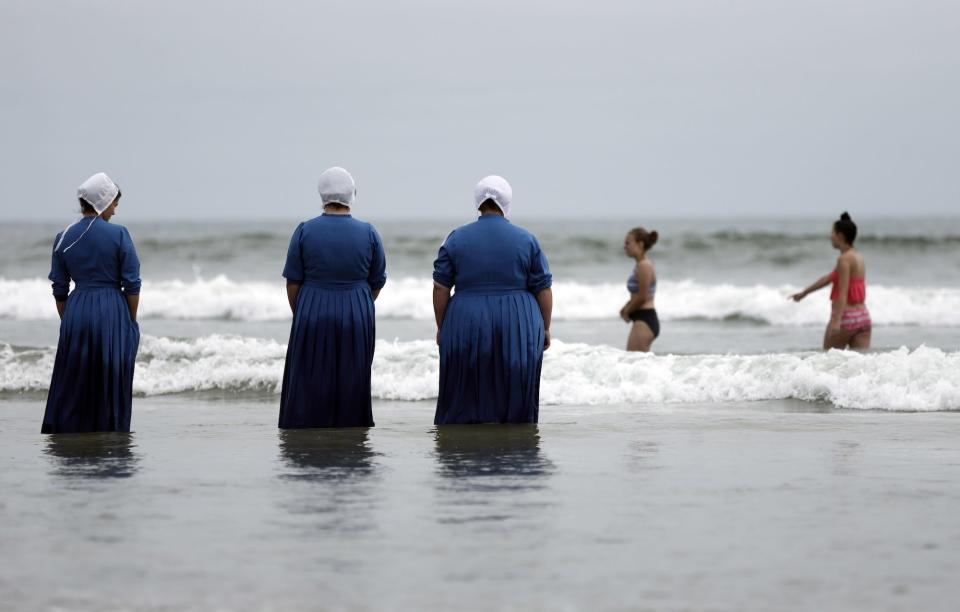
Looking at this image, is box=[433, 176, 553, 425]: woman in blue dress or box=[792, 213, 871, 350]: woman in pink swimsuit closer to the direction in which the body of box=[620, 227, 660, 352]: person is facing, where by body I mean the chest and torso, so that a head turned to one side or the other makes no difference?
the woman in blue dress

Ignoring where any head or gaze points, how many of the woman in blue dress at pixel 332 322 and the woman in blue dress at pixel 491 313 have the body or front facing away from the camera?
2

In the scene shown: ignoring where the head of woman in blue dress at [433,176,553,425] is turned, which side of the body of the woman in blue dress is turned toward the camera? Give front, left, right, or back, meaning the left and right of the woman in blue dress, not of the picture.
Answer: back

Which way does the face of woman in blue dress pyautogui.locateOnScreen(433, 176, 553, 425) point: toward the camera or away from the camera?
away from the camera

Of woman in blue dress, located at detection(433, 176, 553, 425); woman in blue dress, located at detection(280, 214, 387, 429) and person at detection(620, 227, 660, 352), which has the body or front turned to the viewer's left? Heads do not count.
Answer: the person

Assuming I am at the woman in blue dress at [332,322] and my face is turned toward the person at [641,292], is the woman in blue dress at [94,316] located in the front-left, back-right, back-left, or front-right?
back-left

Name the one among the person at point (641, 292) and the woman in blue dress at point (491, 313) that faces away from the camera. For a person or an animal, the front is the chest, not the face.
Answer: the woman in blue dress

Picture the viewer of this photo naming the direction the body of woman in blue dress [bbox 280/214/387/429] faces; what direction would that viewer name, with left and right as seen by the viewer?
facing away from the viewer

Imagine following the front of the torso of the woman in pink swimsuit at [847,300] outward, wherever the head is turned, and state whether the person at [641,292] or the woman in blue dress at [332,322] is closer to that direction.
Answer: the person

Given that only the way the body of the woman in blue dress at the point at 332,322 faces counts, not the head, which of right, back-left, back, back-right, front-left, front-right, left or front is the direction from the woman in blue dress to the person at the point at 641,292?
front-right

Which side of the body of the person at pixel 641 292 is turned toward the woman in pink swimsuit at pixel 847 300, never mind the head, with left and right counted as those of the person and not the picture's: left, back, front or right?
back

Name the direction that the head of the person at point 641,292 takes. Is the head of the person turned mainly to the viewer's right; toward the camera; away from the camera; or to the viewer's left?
to the viewer's left

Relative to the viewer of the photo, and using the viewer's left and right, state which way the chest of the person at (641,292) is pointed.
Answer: facing to the left of the viewer

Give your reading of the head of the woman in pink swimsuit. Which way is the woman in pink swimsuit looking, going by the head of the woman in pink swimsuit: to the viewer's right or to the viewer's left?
to the viewer's left

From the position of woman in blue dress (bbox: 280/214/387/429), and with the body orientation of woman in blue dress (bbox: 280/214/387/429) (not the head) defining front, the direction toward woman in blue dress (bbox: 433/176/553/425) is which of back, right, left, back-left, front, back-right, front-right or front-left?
right

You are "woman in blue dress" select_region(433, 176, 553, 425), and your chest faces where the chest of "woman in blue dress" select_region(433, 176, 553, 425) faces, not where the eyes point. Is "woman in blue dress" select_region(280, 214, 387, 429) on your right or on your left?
on your left

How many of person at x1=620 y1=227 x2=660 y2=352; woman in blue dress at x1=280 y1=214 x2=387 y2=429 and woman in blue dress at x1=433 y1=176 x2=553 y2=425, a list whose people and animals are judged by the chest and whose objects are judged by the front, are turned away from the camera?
2
